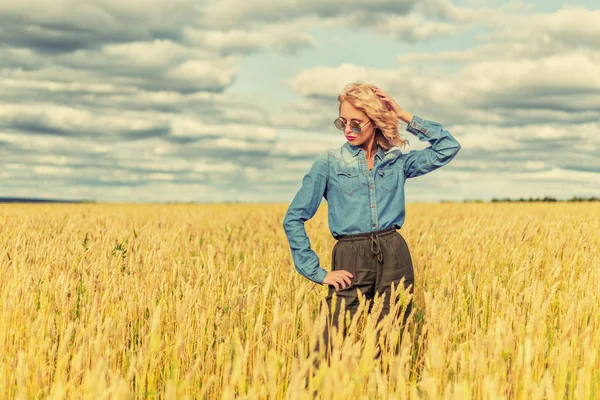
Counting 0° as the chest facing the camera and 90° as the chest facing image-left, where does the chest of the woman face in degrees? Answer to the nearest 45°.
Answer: approximately 0°
